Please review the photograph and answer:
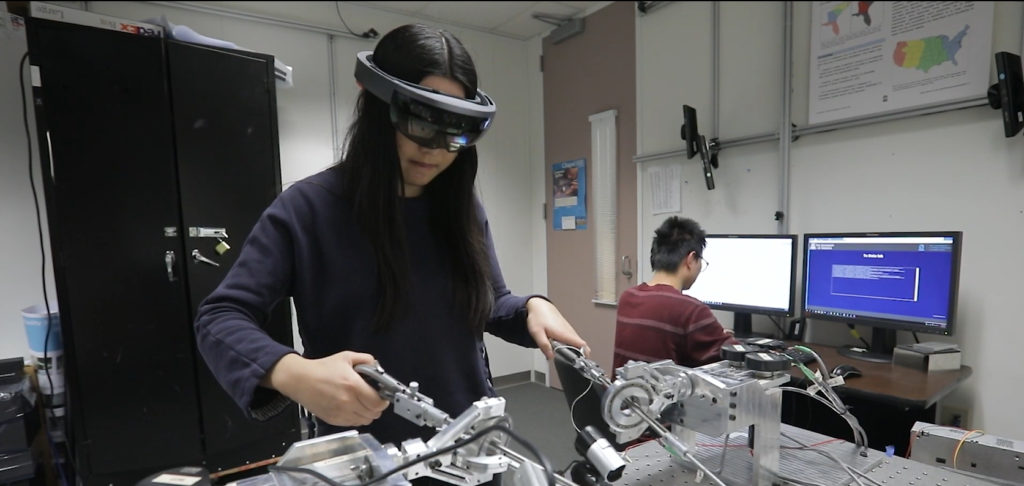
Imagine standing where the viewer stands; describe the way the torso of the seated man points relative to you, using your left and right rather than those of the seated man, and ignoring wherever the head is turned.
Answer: facing away from the viewer and to the right of the viewer

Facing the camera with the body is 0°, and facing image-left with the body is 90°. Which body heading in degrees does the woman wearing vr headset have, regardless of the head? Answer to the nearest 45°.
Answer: approximately 315°

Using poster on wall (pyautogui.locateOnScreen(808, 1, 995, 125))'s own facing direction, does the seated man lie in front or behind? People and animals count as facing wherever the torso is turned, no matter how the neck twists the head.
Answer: in front

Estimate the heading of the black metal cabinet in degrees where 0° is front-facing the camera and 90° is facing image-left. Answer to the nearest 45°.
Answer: approximately 315°

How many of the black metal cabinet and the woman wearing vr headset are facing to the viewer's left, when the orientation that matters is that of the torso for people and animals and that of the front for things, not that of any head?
0

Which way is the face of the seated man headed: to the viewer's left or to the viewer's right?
to the viewer's right

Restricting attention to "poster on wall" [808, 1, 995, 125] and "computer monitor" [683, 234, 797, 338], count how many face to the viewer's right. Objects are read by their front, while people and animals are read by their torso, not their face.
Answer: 0

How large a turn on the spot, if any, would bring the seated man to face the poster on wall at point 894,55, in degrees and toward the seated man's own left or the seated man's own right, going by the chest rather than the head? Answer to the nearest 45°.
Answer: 0° — they already face it
